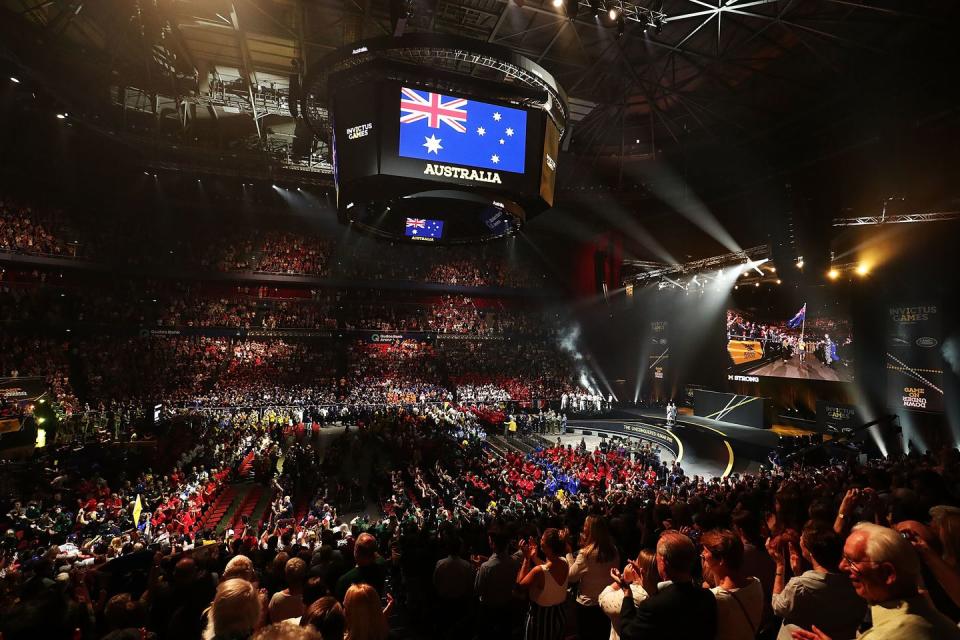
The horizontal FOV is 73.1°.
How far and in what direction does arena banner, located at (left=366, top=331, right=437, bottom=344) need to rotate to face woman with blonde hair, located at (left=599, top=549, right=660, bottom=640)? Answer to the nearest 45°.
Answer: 0° — it already faces them

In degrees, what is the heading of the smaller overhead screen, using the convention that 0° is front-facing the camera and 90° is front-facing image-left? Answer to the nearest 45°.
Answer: approximately 0°

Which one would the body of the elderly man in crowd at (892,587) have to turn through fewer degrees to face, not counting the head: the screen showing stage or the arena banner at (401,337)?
the arena banner

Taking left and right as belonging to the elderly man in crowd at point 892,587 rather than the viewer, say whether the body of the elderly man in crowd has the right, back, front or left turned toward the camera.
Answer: left

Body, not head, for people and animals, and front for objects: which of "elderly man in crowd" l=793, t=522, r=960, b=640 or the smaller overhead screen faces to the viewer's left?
the elderly man in crowd
